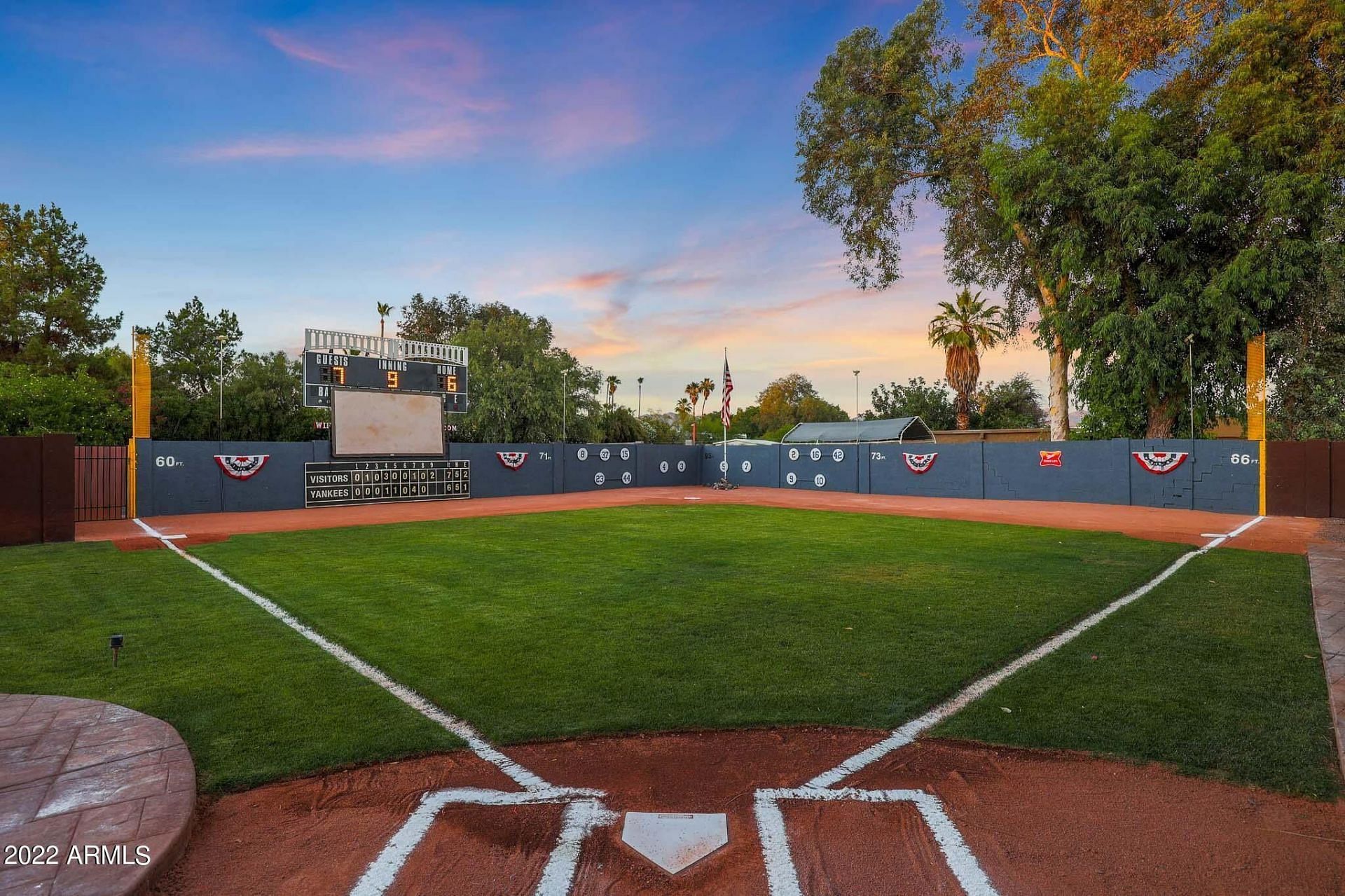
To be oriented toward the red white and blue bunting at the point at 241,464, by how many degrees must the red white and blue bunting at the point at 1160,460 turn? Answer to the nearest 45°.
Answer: approximately 45° to its right

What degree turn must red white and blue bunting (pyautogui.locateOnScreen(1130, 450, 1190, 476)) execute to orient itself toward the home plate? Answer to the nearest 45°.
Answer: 0° — it already faces it

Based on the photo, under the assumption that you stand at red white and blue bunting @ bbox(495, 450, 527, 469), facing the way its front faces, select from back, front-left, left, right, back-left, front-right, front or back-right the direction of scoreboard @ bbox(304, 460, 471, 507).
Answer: front-right

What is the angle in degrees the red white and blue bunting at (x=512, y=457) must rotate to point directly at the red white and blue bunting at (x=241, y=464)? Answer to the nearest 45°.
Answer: approximately 45° to its right

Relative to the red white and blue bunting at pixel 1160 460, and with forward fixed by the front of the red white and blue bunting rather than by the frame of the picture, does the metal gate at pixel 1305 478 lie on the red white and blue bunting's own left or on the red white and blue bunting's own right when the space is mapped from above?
on the red white and blue bunting's own left

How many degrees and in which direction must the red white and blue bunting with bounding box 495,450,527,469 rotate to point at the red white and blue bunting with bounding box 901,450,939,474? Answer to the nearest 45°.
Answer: approximately 90° to its left

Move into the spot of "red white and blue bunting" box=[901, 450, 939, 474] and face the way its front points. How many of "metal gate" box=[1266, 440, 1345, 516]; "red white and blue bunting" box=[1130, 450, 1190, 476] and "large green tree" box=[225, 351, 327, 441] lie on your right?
1

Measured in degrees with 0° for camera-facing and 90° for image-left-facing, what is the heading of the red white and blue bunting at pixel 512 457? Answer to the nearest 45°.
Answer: approximately 0°

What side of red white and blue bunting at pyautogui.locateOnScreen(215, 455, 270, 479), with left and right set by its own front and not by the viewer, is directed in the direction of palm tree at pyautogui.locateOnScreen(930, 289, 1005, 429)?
left

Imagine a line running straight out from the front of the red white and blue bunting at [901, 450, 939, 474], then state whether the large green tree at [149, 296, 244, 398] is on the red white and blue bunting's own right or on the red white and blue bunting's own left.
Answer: on the red white and blue bunting's own right

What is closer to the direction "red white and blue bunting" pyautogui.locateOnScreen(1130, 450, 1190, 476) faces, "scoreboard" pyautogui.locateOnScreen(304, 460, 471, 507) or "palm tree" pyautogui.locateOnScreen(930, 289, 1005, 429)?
the scoreboard
